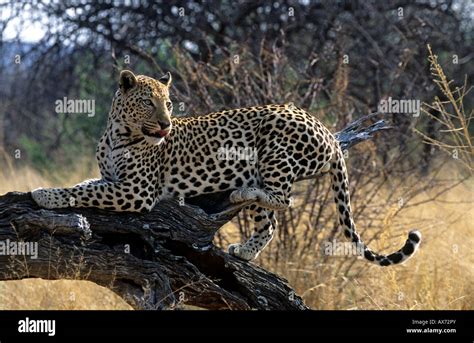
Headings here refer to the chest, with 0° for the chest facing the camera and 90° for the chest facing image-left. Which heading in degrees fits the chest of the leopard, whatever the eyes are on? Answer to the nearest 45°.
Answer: approximately 90°
